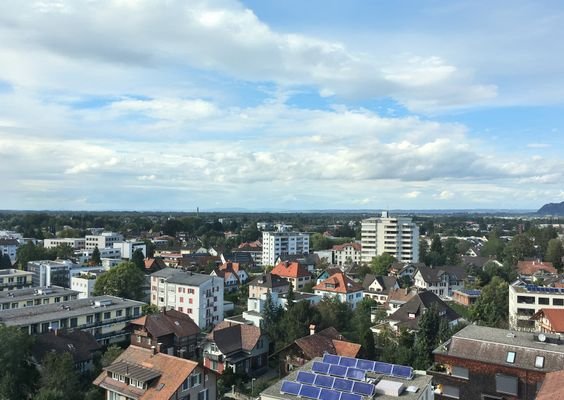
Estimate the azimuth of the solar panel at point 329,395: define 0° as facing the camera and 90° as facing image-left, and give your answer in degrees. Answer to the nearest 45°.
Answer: approximately 45°

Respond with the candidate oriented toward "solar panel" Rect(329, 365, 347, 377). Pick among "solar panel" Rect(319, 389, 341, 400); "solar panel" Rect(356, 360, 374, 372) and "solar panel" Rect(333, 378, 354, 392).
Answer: "solar panel" Rect(356, 360, 374, 372)

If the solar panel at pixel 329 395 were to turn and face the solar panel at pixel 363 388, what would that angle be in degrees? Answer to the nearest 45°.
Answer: approximately 135° to its left

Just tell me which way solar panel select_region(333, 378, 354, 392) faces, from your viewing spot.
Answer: facing the viewer and to the left of the viewer

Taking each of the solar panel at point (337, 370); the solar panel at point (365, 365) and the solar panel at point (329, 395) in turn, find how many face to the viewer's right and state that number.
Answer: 0

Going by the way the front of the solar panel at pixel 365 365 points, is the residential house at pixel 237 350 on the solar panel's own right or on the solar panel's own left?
on the solar panel's own right

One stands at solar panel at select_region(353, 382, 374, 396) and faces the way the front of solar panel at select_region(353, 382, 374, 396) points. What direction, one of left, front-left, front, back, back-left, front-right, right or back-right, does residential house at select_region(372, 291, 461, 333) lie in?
back-right

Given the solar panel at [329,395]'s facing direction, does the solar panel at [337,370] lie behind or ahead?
behind

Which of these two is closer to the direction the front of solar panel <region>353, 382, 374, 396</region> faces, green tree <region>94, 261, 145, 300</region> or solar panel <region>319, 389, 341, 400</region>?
the solar panel

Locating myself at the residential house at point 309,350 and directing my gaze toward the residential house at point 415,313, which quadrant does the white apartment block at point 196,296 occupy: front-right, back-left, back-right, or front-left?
front-left

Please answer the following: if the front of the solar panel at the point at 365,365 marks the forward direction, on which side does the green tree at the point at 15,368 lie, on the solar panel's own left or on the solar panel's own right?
on the solar panel's own right

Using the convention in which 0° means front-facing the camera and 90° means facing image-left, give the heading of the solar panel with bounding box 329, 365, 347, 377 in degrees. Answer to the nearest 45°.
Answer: approximately 45°

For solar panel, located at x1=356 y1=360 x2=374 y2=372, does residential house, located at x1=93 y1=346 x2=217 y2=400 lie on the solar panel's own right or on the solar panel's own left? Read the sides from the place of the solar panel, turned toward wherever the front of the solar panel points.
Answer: on the solar panel's own right

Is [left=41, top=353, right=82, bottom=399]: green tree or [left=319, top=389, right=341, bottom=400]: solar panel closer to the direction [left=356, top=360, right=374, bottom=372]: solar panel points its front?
the solar panel

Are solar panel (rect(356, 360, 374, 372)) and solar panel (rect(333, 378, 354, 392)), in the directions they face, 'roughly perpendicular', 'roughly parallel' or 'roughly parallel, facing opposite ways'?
roughly parallel
